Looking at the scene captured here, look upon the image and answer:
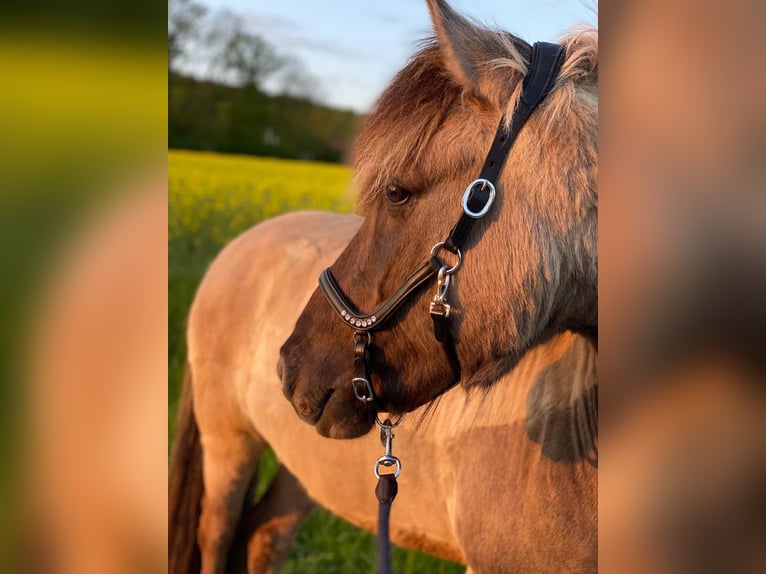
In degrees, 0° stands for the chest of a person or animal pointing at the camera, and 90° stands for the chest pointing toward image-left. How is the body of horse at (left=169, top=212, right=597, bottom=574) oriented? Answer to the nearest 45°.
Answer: approximately 315°

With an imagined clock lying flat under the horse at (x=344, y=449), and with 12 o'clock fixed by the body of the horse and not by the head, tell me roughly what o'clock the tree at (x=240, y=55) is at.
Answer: The tree is roughly at 7 o'clock from the horse.

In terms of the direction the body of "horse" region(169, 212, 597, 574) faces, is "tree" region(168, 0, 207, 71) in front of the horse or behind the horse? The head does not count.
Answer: behind
